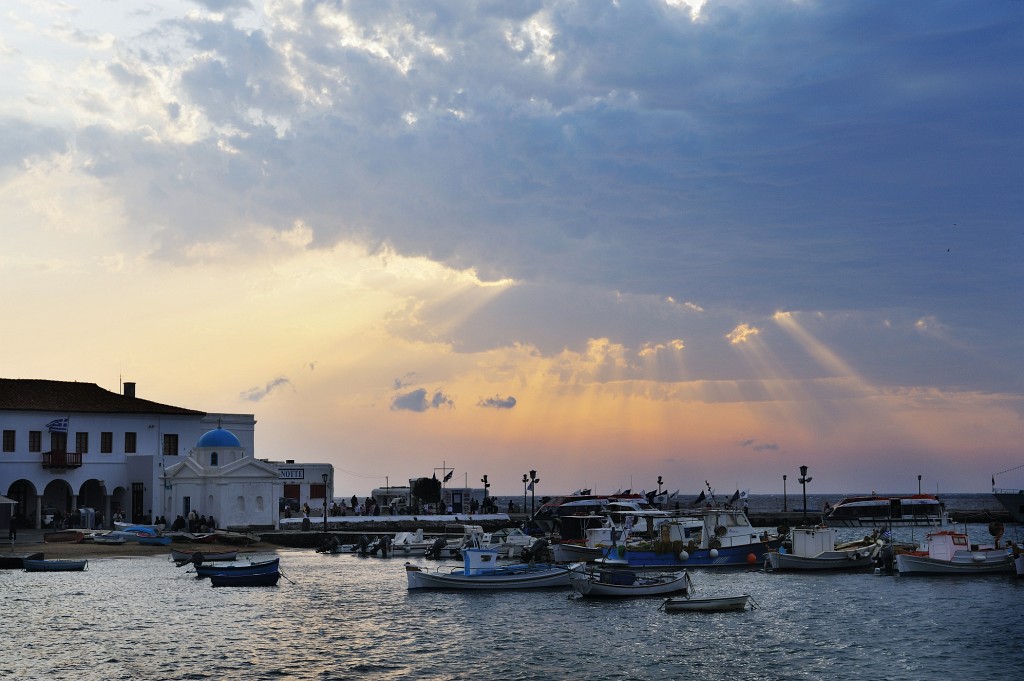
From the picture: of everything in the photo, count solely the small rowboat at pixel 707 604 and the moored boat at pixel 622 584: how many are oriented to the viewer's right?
2

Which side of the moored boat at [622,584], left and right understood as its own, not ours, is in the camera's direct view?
right

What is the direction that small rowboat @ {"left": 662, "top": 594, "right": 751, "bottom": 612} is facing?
to the viewer's right

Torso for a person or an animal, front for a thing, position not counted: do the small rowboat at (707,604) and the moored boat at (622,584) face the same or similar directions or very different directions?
same or similar directions

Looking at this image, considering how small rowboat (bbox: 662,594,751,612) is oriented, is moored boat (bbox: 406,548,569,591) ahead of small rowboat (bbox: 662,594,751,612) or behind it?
behind
